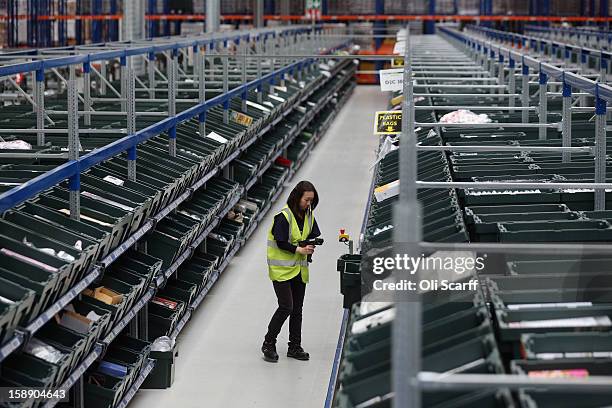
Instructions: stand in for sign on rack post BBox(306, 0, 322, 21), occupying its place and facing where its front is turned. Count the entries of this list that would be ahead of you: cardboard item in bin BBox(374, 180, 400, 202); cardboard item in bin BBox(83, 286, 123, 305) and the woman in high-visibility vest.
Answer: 3

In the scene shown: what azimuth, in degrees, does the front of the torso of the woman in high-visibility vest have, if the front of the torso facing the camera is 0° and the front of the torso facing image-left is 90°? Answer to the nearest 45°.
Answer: approximately 315°

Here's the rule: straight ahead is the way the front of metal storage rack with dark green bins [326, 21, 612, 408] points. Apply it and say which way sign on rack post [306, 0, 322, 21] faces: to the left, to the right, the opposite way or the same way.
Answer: to the left

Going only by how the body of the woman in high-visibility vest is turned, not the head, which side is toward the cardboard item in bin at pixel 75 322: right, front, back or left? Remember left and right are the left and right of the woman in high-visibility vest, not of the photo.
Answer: right

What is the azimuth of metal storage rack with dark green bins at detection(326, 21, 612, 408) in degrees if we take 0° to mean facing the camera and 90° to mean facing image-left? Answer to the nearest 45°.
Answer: approximately 90°

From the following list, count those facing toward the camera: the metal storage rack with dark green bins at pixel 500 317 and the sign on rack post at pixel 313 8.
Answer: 1

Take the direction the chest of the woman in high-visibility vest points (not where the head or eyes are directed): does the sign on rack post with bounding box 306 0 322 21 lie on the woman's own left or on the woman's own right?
on the woman's own left

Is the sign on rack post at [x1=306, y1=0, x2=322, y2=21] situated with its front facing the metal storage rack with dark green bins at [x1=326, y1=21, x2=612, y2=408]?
yes

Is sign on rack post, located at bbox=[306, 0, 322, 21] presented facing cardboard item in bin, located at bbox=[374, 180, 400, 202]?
yes

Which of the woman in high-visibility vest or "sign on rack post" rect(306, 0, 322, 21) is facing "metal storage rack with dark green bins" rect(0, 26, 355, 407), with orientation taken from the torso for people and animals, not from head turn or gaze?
the sign on rack post
